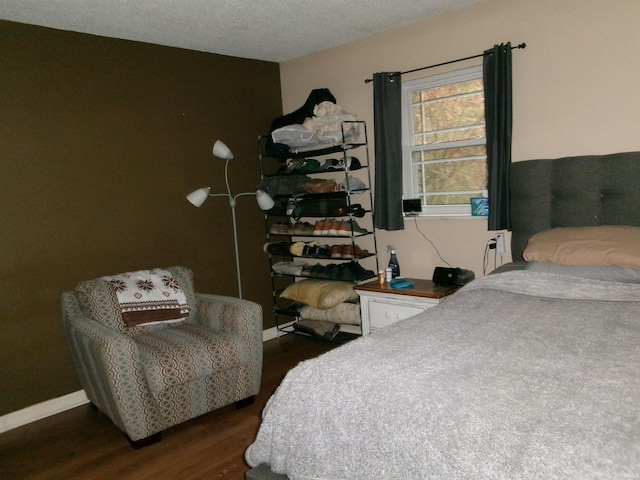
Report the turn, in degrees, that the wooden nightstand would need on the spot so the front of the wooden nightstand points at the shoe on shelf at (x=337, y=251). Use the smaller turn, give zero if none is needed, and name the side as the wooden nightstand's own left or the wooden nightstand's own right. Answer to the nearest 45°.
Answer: approximately 90° to the wooden nightstand's own right

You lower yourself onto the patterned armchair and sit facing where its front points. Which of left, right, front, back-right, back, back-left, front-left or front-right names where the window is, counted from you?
front-left

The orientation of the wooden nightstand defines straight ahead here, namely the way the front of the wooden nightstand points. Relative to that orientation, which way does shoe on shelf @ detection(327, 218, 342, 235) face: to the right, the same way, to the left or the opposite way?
the same way

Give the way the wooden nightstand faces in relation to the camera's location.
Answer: facing the viewer and to the left of the viewer

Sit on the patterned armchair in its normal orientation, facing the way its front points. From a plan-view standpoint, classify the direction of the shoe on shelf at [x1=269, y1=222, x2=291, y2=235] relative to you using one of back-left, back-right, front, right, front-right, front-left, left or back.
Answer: left

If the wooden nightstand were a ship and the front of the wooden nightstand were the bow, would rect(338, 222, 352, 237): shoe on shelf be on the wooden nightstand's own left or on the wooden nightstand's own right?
on the wooden nightstand's own right

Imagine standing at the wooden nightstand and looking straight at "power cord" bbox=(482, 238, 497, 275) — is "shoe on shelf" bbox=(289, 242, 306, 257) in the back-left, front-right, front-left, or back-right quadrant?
back-left

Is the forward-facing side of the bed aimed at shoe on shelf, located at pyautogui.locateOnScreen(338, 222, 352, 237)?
no

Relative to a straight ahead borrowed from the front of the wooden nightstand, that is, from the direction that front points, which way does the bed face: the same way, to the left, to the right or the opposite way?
the same way

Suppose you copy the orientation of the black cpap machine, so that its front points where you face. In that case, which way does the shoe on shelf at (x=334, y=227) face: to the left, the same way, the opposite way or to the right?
the same way

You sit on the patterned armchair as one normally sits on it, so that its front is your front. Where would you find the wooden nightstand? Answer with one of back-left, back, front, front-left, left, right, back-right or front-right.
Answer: front-left

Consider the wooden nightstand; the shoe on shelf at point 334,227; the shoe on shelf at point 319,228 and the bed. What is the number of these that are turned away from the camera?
0

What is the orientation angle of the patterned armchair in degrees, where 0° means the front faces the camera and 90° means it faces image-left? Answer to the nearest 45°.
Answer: approximately 315°
